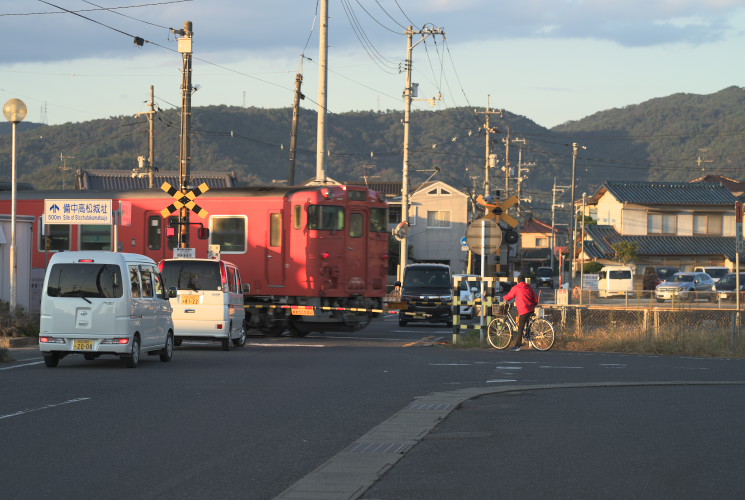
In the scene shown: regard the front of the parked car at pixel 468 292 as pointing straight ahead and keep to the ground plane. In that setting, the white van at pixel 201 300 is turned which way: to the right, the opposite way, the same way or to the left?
the opposite way

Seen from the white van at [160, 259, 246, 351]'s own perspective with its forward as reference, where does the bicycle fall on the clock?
The bicycle is roughly at 3 o'clock from the white van.

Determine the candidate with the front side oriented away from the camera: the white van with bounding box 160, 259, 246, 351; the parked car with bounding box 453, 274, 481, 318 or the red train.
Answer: the white van

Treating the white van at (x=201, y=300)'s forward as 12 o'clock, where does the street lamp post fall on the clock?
The street lamp post is roughly at 10 o'clock from the white van.

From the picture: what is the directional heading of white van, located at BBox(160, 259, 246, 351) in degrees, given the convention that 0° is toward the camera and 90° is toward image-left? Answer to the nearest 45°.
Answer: approximately 180°

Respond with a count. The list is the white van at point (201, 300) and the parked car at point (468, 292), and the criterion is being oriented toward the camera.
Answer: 1

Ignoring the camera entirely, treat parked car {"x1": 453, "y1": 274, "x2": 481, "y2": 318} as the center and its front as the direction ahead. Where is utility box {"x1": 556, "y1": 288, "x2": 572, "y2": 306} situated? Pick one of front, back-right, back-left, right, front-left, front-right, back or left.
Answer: back-left

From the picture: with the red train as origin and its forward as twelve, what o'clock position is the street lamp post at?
The street lamp post is roughly at 4 o'clock from the red train.

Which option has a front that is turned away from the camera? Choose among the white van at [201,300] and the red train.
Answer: the white van
